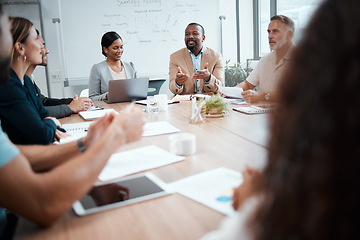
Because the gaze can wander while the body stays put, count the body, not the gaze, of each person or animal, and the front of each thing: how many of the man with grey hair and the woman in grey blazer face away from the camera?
0

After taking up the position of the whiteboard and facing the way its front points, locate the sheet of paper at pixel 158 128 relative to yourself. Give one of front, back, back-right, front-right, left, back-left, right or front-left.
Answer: front

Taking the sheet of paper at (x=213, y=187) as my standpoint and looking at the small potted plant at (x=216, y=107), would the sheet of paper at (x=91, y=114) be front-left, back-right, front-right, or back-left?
front-left

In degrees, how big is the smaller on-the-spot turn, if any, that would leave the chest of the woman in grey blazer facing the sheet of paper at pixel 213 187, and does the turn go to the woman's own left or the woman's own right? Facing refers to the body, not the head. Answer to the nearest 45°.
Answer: approximately 45° to the woman's own right

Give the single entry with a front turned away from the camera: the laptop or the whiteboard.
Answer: the laptop

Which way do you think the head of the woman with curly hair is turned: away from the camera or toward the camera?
away from the camera

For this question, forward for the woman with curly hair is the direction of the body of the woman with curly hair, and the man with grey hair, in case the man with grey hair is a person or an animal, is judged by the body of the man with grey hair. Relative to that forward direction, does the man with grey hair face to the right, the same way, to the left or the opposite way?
to the left

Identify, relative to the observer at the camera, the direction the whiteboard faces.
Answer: facing the viewer

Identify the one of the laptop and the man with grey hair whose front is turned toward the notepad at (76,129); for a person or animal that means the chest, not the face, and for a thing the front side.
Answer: the man with grey hair

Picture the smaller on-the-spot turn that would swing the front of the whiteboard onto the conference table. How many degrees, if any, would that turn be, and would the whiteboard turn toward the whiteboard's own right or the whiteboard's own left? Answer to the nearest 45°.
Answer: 0° — it already faces it

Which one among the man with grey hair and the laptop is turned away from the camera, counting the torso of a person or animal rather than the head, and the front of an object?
the laptop

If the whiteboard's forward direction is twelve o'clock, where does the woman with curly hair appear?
The woman with curly hair is roughly at 12 o'clock from the whiteboard.

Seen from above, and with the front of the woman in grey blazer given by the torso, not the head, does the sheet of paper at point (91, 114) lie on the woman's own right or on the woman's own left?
on the woman's own right

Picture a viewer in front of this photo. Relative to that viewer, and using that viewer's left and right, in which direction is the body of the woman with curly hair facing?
facing away from the viewer and to the left of the viewer

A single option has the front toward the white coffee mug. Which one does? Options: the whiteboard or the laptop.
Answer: the whiteboard

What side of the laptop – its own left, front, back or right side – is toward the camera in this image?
back

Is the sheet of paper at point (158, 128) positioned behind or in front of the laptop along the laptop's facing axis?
behind

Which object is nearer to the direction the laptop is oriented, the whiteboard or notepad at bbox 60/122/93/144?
the whiteboard
